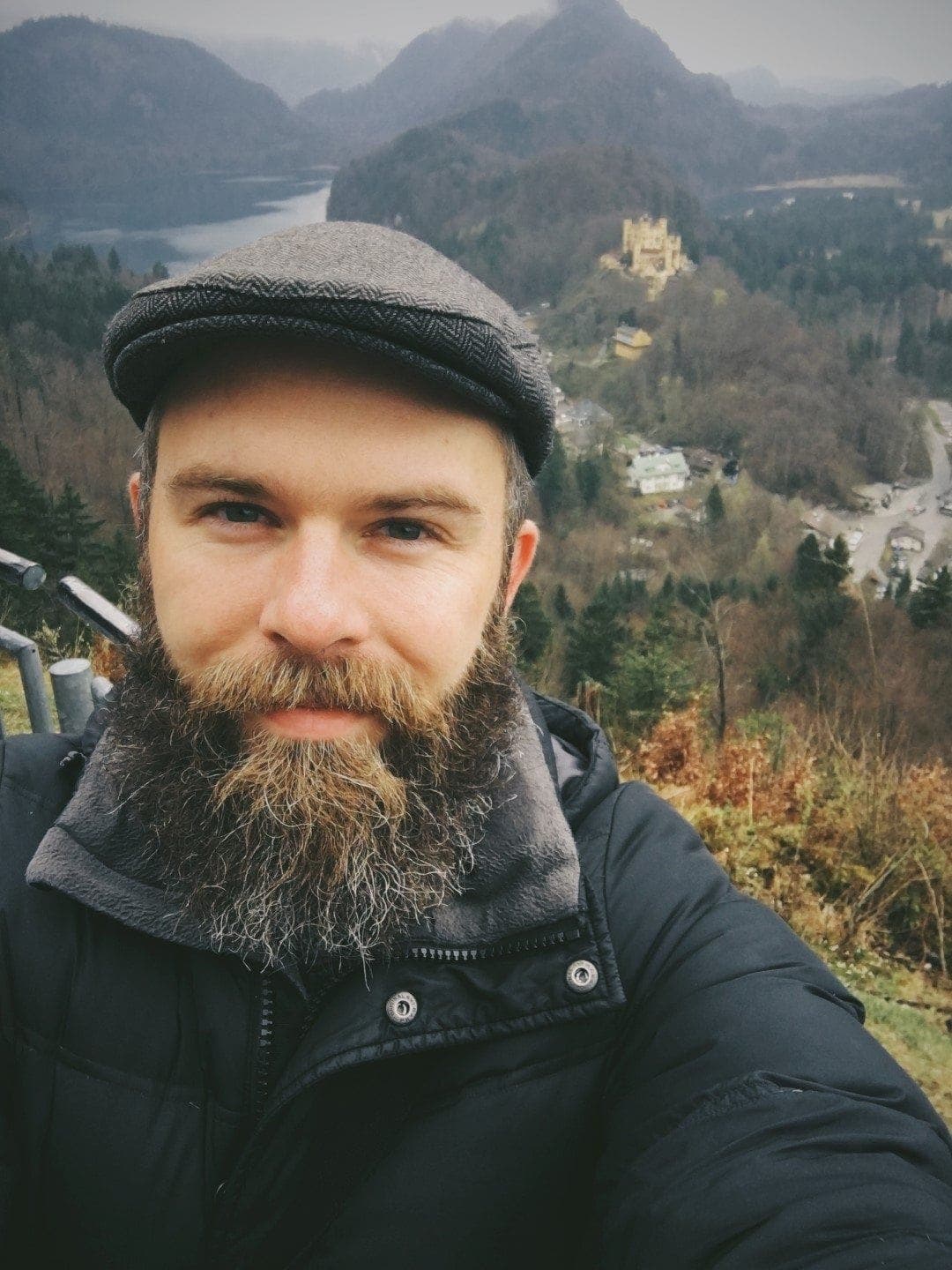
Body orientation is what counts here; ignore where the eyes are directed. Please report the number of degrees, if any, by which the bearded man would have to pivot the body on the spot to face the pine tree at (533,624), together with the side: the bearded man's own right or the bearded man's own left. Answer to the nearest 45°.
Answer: approximately 180°

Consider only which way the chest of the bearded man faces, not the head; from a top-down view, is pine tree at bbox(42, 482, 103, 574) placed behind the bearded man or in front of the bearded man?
behind

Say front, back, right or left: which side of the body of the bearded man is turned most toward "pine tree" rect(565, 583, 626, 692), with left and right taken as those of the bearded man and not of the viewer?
back

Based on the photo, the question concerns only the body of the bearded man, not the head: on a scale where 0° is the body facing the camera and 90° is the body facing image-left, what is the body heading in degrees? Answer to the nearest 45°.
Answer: approximately 0°
